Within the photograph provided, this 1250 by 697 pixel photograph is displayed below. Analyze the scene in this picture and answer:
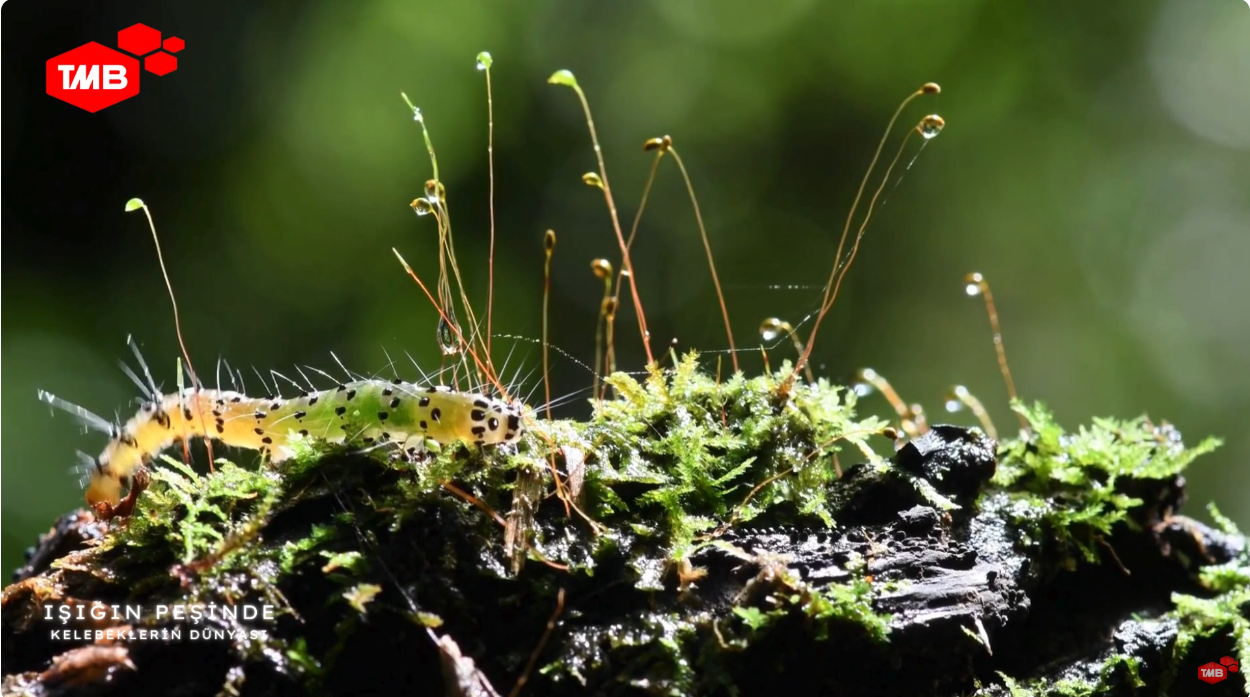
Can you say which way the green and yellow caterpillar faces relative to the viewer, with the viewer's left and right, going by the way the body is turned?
facing to the left of the viewer

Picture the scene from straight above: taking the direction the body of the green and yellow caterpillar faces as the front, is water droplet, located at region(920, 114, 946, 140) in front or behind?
behind
